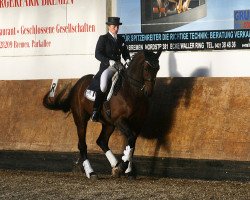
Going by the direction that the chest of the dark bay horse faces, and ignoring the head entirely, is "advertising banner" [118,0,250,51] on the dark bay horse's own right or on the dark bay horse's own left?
on the dark bay horse's own left

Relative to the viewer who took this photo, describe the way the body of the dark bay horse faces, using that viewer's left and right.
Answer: facing the viewer and to the right of the viewer

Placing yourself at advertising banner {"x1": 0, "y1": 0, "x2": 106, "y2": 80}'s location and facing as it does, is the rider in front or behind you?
in front

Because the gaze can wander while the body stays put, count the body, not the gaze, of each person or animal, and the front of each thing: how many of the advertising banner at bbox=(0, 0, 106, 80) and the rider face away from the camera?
0

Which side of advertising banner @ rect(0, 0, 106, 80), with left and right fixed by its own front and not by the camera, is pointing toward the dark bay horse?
front

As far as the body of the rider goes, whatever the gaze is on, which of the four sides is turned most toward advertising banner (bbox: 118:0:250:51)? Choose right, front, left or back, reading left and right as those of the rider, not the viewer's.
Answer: left

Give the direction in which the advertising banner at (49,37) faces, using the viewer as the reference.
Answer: facing the viewer

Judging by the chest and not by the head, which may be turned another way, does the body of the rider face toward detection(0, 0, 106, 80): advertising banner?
no
